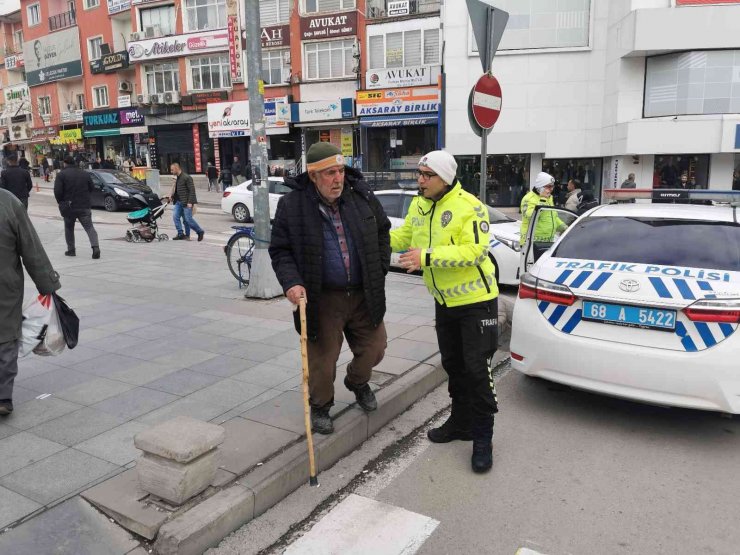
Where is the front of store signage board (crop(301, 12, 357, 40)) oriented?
toward the camera

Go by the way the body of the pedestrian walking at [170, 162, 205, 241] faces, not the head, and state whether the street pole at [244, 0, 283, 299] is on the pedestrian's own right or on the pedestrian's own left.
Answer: on the pedestrian's own left

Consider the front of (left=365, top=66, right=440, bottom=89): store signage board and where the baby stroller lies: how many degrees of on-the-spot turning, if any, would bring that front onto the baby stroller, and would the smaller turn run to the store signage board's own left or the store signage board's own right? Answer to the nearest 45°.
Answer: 0° — it already faces it

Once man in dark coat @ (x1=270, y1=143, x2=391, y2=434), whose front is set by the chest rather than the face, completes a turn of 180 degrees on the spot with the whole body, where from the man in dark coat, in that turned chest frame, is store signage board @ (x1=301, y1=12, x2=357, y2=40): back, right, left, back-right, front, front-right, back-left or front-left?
front-right

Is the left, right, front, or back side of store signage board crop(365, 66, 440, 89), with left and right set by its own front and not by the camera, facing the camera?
front

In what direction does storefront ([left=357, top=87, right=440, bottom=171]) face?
toward the camera

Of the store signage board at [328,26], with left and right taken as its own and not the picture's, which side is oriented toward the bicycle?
front

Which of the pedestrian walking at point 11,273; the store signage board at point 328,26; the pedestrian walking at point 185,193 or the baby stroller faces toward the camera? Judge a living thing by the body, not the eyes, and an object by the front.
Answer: the store signage board

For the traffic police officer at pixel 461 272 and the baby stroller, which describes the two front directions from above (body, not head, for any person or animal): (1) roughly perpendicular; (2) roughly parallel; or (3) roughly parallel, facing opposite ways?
roughly parallel

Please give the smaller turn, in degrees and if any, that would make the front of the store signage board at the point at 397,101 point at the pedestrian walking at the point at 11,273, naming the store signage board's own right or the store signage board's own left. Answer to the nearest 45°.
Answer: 0° — it already faces them

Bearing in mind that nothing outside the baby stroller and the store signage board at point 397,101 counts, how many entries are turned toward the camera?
1

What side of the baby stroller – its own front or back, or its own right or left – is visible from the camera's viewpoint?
left

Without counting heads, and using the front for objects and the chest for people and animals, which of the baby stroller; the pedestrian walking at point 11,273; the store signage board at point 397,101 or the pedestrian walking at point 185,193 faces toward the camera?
the store signage board
